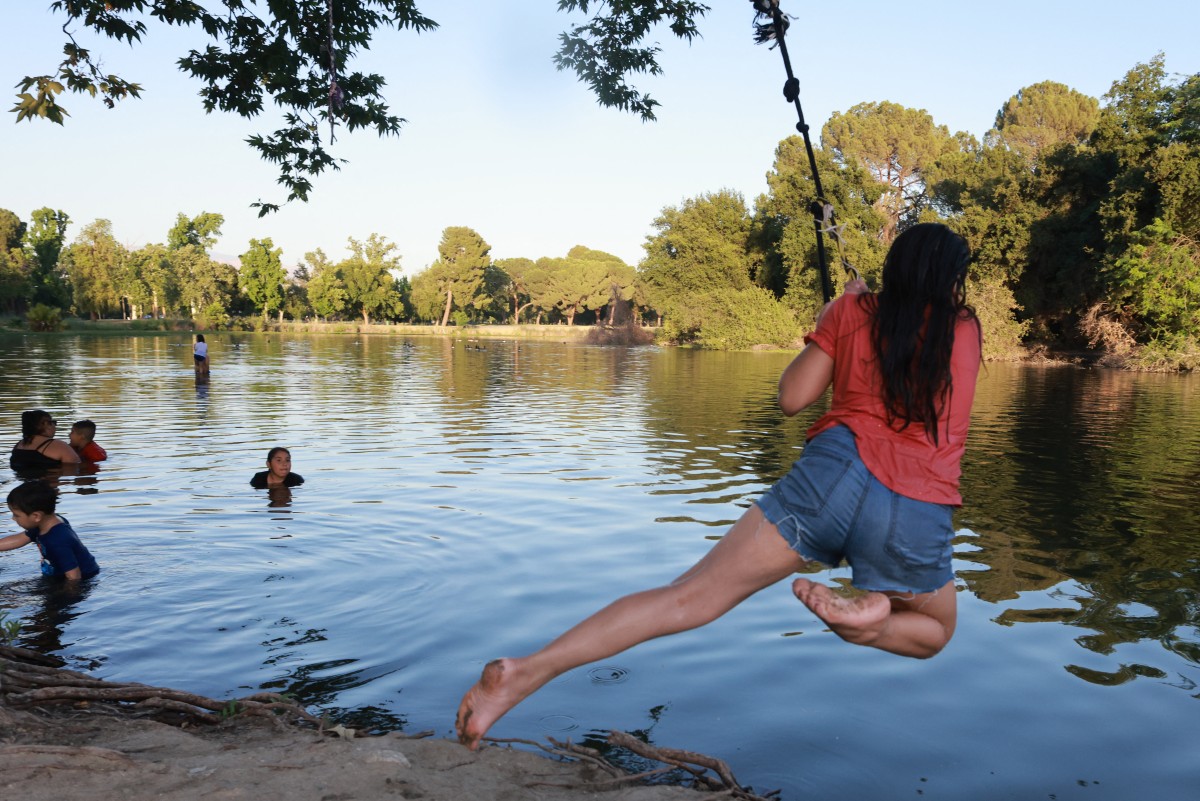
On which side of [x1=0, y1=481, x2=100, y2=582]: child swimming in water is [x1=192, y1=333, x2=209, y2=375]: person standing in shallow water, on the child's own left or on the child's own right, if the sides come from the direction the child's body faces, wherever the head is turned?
on the child's own right

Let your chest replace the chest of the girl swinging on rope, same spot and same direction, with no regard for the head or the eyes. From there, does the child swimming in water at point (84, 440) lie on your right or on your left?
on your left

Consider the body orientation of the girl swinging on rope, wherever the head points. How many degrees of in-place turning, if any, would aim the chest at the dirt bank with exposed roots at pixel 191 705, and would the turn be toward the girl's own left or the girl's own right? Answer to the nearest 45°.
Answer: approximately 90° to the girl's own left

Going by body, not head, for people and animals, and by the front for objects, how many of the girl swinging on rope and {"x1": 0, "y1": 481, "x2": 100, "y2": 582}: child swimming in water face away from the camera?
1

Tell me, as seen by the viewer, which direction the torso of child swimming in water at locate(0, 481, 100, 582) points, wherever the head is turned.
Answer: to the viewer's left

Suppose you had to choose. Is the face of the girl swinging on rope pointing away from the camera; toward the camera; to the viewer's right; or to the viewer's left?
away from the camera

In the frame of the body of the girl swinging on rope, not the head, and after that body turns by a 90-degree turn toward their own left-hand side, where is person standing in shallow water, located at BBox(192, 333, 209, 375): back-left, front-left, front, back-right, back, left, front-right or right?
front-right

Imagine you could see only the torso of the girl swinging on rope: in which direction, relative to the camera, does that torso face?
away from the camera

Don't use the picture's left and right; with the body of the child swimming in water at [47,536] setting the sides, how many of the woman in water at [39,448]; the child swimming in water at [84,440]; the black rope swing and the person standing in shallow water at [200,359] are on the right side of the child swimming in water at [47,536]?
3

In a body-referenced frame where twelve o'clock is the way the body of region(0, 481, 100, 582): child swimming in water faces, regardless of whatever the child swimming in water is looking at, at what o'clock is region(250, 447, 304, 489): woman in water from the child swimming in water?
The woman in water is roughly at 4 o'clock from the child swimming in water.

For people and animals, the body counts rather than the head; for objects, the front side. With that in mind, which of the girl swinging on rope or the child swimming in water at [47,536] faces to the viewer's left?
the child swimming in water

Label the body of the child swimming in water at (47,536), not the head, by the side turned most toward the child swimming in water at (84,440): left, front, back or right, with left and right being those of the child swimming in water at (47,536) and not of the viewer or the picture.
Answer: right

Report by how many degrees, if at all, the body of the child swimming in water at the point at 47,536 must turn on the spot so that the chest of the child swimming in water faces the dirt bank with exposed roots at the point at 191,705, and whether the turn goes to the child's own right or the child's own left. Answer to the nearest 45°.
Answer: approximately 90° to the child's own left
